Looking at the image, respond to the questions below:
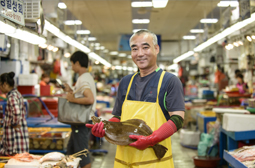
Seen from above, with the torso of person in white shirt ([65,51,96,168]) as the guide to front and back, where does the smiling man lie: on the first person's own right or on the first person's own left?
on the first person's own left

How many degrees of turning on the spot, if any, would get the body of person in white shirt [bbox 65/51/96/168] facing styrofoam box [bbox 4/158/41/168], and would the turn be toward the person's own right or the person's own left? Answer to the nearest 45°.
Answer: approximately 45° to the person's own left

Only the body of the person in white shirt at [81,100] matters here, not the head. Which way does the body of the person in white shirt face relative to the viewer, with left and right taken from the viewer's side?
facing to the left of the viewer

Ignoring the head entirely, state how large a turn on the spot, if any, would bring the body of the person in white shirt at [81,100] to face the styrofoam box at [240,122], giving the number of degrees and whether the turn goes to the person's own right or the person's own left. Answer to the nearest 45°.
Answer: approximately 180°

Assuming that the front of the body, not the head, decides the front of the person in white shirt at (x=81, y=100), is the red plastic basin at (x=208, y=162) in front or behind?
behind

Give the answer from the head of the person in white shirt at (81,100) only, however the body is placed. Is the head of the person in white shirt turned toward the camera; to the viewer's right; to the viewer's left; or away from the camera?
to the viewer's left
